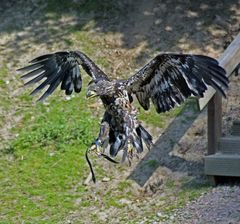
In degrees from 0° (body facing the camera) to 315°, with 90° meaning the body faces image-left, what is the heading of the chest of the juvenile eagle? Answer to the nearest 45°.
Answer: approximately 45°
